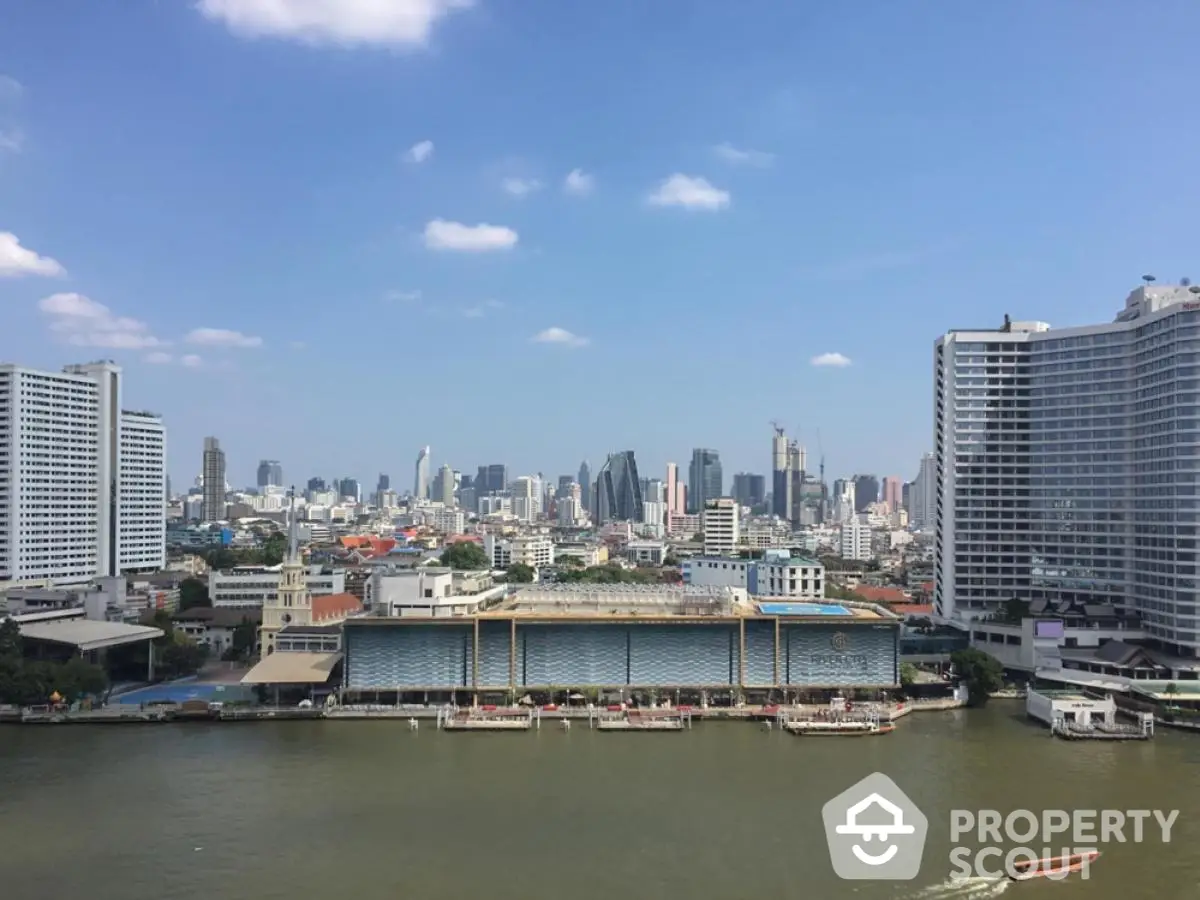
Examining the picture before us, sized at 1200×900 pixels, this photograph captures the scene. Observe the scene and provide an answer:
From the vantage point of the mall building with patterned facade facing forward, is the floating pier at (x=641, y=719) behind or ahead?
ahead

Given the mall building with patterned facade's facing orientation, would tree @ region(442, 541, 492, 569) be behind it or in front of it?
behind

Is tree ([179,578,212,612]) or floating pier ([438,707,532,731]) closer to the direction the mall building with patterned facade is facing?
the floating pier

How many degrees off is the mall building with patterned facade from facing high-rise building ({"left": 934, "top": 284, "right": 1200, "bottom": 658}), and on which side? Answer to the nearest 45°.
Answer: approximately 135° to its left

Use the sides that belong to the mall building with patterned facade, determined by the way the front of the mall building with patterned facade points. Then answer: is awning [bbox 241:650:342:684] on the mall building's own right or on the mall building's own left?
on the mall building's own right

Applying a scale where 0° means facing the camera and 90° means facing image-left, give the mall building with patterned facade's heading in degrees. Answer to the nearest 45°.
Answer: approximately 0°

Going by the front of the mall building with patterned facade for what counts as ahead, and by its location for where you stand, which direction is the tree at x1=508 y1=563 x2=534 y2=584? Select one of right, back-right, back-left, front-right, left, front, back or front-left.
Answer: back

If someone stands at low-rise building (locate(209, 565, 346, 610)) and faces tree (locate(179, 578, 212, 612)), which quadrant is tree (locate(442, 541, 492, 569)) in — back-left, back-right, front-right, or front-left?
back-right

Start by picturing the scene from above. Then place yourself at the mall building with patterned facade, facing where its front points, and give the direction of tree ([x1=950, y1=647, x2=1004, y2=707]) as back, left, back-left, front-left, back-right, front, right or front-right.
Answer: left

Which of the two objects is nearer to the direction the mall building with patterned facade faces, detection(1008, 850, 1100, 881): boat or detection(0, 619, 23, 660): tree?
the boat

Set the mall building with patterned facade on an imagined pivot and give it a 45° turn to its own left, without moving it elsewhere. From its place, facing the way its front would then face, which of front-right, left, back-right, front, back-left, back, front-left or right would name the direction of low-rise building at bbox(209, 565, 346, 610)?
back

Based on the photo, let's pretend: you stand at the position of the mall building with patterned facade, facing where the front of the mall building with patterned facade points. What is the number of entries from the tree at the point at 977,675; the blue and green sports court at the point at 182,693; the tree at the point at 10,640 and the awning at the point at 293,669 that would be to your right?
3

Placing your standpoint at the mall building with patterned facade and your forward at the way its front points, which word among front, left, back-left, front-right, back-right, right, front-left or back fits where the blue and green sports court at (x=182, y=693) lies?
right
